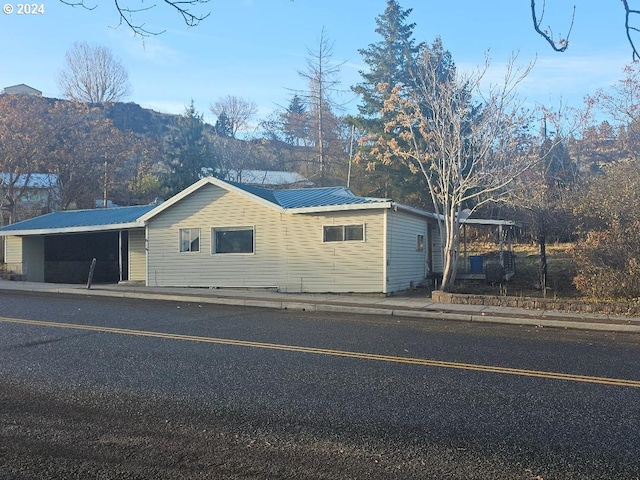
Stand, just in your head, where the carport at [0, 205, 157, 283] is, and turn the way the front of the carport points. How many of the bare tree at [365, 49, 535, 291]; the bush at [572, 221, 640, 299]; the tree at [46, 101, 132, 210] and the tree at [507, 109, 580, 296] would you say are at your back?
1

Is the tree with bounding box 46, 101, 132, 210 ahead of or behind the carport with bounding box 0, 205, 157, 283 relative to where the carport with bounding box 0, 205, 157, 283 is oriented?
behind

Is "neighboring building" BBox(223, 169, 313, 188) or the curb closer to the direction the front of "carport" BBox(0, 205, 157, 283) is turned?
the curb

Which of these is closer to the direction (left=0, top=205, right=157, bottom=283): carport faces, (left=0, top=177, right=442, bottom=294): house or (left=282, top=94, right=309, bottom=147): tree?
the house

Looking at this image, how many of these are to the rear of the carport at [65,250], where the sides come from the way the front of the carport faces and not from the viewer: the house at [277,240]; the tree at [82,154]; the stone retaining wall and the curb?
1

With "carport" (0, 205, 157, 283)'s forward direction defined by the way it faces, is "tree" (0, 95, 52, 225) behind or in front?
behind

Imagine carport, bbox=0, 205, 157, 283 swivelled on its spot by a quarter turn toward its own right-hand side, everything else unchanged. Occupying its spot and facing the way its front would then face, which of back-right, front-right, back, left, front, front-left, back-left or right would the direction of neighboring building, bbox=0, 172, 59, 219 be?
right

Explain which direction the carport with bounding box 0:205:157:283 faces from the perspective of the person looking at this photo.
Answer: facing the viewer

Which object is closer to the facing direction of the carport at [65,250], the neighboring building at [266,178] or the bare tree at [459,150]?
the bare tree

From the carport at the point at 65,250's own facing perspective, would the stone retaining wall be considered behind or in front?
in front
